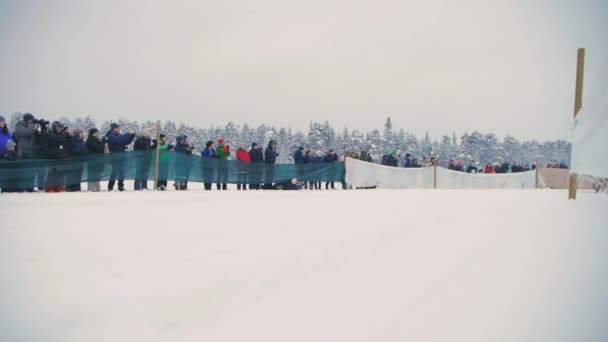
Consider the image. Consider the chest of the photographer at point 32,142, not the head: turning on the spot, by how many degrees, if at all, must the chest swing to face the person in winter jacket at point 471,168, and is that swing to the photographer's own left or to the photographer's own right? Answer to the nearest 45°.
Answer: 0° — they already face them

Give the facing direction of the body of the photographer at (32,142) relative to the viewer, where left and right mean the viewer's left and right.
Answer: facing to the right of the viewer

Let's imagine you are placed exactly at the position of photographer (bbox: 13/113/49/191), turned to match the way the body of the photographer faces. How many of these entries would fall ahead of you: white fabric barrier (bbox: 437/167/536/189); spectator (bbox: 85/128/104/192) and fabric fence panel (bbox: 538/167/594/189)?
3
